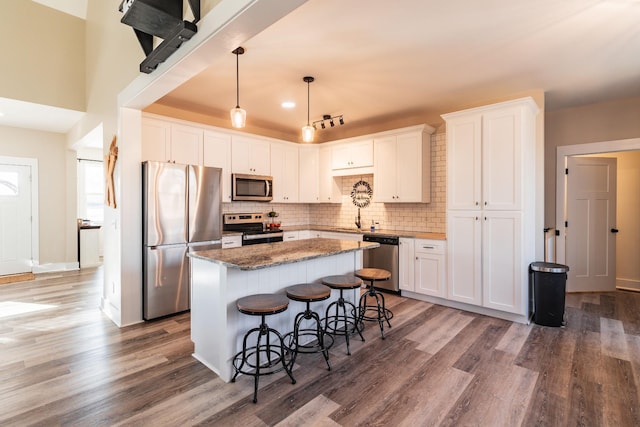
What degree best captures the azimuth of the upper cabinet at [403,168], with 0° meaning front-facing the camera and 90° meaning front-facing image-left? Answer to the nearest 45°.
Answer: approximately 45°

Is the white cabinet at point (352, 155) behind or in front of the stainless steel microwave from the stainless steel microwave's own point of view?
in front

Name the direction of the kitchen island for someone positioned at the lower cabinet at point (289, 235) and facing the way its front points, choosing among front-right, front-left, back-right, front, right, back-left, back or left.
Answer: front-right

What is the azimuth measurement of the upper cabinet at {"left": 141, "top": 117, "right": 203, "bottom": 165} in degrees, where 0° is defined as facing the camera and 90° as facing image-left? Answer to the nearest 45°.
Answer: approximately 315°

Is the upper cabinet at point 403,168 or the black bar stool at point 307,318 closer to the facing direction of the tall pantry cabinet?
the black bar stool

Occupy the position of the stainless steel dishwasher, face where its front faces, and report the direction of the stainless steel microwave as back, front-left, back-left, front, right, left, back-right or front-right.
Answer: front-right

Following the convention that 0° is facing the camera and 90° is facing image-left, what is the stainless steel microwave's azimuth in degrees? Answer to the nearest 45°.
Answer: approximately 315°

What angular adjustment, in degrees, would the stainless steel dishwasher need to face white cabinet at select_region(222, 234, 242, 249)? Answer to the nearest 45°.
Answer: approximately 45° to its right
